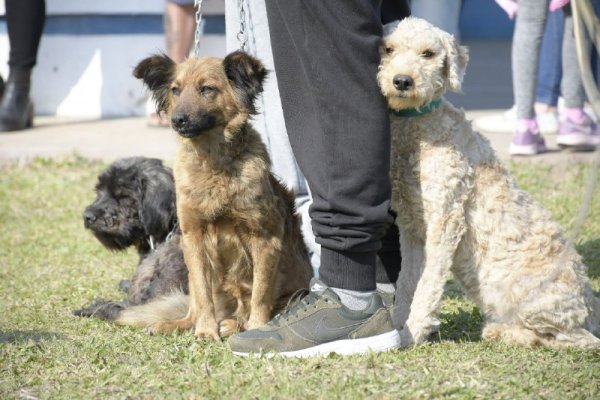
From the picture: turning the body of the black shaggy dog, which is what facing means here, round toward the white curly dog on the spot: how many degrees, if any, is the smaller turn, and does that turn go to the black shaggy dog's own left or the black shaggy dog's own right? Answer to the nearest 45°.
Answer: approximately 135° to the black shaggy dog's own left

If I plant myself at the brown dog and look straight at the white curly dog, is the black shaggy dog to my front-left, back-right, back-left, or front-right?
back-left

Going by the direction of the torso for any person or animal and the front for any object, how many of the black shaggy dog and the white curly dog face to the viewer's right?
0

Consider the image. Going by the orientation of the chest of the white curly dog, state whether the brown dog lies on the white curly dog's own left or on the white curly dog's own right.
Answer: on the white curly dog's own right

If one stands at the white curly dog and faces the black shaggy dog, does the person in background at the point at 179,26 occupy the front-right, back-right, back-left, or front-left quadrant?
front-right

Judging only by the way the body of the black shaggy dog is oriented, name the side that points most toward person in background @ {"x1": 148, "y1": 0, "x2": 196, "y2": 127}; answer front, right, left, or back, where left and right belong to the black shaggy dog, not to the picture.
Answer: right

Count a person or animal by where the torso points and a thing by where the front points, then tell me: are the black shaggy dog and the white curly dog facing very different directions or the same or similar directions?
same or similar directions

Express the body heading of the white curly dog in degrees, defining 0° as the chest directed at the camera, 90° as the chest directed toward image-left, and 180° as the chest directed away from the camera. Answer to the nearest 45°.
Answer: approximately 45°

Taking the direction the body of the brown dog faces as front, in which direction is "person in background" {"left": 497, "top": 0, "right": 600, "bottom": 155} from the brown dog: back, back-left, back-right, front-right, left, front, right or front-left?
back

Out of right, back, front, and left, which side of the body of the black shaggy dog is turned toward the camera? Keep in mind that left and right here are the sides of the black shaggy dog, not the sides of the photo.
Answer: left

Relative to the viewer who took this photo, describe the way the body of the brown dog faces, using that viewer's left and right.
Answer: facing the viewer and to the left of the viewer

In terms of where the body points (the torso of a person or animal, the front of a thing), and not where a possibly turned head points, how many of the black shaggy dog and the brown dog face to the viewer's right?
0
